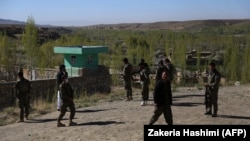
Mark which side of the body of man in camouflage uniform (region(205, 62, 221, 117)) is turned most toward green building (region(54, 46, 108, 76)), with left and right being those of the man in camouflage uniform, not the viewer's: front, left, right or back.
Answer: right

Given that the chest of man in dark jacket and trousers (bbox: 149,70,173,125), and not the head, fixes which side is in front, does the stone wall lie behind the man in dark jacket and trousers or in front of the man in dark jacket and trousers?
behind

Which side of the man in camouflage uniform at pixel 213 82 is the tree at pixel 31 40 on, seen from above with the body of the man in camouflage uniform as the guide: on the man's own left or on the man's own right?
on the man's own right

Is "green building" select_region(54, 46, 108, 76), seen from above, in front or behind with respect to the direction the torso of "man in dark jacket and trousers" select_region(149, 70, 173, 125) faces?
behind

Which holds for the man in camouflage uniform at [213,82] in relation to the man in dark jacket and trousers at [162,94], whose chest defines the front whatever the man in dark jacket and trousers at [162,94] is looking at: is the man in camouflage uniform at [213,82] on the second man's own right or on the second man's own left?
on the second man's own left

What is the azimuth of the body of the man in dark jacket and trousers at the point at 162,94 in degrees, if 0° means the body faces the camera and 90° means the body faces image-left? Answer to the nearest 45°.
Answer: approximately 315°

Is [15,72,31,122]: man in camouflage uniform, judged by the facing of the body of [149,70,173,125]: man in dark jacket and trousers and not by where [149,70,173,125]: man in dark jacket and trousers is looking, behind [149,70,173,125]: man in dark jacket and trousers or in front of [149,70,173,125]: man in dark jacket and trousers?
behind

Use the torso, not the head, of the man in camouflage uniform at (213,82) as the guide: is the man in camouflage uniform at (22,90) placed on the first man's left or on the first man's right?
on the first man's right

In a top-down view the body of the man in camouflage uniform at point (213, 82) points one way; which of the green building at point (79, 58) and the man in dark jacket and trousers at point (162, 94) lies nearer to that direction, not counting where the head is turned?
the man in dark jacket and trousers
